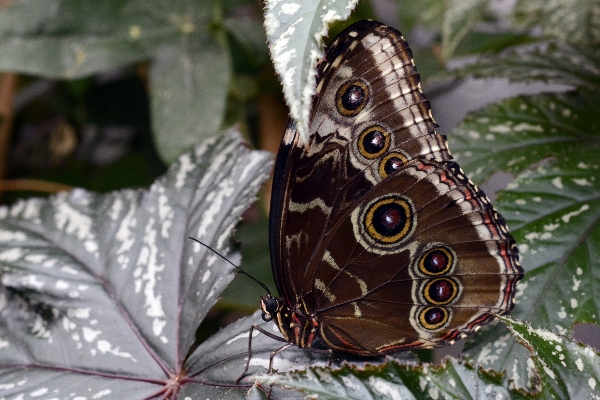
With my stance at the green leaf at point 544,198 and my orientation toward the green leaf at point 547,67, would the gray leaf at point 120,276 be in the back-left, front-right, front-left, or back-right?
back-left

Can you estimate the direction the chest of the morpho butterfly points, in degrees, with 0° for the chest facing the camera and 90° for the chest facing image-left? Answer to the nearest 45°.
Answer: approximately 90°

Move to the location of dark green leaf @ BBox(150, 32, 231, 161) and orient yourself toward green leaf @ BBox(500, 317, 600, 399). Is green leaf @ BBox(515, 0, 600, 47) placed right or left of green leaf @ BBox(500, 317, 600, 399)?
left

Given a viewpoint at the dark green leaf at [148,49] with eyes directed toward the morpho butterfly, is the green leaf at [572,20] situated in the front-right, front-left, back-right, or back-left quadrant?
front-left
